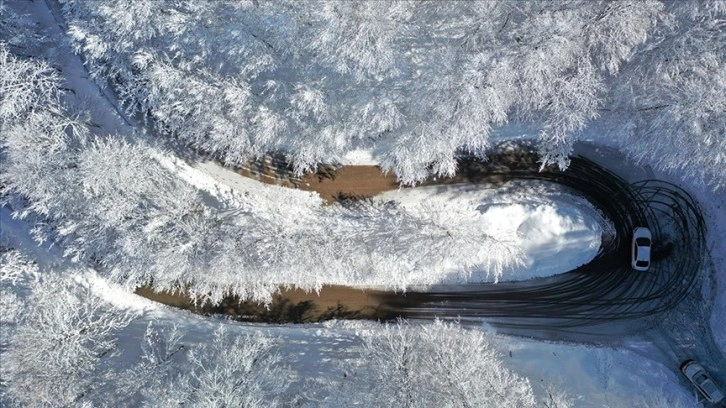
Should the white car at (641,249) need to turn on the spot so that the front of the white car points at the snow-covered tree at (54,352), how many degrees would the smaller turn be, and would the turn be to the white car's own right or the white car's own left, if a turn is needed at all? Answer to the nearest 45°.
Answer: approximately 135° to the white car's own left

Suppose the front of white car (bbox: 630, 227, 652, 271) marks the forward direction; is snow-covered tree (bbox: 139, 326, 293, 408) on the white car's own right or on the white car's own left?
on the white car's own left

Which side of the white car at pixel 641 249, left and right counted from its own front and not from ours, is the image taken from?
back

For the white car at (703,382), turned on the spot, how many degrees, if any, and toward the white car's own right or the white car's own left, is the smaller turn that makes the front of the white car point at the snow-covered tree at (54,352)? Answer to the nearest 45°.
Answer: approximately 90° to the white car's own left

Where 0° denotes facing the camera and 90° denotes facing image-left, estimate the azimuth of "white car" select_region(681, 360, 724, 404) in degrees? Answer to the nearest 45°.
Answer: approximately 135°
